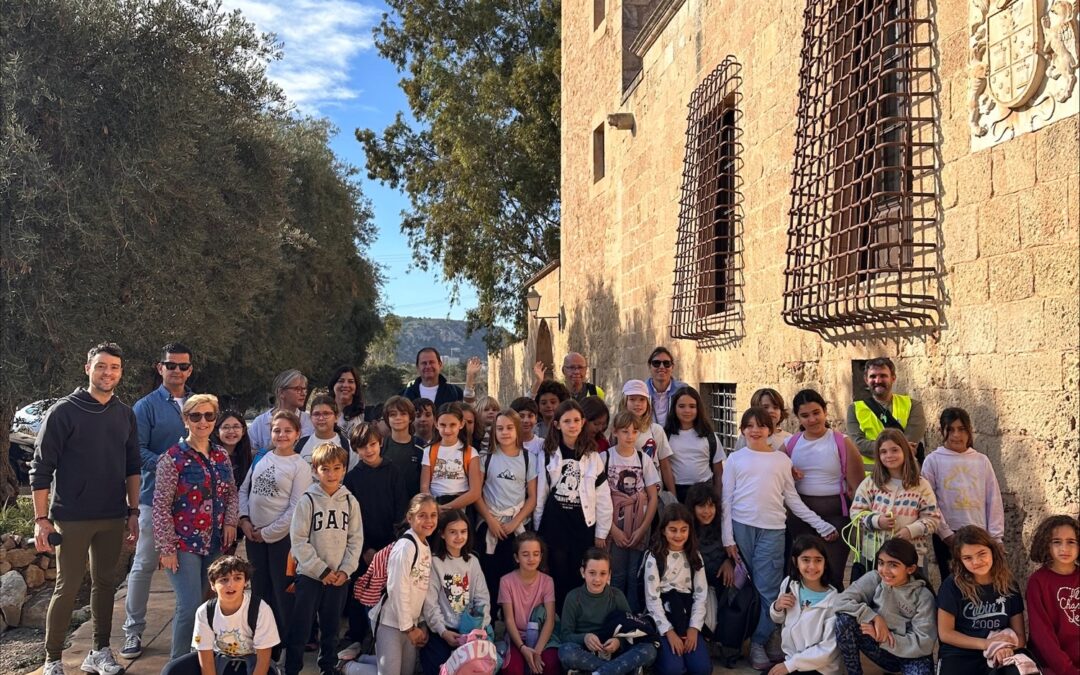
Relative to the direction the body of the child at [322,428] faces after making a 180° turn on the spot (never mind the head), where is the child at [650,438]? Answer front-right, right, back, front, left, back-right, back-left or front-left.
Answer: right

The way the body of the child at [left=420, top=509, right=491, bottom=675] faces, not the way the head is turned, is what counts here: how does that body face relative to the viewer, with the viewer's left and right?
facing the viewer

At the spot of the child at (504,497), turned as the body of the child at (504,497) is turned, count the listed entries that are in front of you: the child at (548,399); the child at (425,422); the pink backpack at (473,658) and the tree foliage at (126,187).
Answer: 1

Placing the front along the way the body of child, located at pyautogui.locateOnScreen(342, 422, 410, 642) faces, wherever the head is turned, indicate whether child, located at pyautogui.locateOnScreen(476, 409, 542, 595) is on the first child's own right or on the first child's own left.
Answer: on the first child's own left

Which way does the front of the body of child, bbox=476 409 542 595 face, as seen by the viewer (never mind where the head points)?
toward the camera

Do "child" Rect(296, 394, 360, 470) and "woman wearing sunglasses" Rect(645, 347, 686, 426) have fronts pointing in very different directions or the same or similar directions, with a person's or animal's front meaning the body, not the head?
same or similar directions

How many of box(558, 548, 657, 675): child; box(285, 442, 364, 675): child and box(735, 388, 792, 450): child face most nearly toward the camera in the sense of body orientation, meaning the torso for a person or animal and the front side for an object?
3

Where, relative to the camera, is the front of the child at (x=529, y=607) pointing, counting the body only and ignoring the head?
toward the camera

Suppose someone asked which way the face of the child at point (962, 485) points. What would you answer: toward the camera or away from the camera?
toward the camera

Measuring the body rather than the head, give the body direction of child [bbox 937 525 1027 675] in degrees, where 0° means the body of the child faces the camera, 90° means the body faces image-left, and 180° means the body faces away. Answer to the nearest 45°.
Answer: approximately 0°

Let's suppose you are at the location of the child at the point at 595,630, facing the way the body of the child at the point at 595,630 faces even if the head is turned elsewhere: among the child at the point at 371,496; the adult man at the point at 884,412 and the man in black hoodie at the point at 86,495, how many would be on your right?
2

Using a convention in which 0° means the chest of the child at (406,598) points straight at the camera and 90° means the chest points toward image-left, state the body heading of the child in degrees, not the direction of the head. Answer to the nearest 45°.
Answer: approximately 315°

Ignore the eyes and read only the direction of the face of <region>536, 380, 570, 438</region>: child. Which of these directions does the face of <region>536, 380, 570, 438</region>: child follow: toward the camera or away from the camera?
toward the camera

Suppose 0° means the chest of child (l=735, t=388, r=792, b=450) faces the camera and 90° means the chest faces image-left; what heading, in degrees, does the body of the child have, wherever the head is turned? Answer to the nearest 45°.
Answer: approximately 0°

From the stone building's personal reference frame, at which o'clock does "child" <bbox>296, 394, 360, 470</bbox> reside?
The child is roughly at 1 o'clock from the stone building.

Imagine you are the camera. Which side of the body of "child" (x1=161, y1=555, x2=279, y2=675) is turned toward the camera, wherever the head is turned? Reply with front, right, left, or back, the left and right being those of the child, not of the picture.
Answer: front
